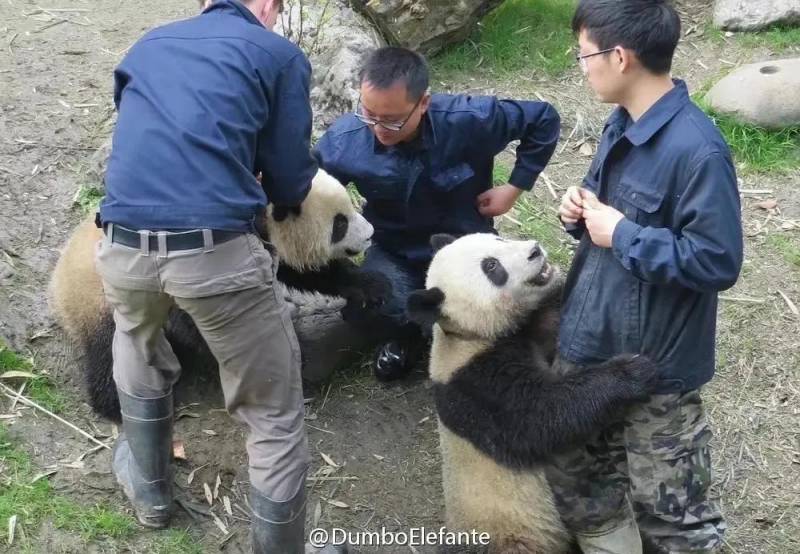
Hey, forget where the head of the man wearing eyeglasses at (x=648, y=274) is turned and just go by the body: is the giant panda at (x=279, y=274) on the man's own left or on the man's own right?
on the man's own right

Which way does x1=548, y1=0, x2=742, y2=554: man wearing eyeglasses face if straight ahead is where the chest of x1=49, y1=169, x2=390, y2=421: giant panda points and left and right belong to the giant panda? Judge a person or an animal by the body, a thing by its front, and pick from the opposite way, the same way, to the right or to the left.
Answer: the opposite way

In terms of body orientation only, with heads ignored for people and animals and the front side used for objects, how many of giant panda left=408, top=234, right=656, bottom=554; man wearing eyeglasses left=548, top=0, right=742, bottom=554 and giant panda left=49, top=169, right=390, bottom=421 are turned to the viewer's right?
2

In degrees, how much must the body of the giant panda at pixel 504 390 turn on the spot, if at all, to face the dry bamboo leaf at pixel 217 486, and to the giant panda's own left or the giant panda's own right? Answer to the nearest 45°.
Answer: approximately 180°

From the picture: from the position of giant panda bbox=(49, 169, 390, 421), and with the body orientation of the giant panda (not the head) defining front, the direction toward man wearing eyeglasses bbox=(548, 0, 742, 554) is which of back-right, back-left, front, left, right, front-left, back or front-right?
front-right

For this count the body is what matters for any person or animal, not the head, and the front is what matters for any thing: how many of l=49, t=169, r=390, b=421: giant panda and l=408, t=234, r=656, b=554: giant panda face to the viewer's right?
2

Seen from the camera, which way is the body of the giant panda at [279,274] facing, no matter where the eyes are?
to the viewer's right

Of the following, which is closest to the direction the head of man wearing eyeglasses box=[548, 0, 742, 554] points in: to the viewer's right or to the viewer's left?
to the viewer's left

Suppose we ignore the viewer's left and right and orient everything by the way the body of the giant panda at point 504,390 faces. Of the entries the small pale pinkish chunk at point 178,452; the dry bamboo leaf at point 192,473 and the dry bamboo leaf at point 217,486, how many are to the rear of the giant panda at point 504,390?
3

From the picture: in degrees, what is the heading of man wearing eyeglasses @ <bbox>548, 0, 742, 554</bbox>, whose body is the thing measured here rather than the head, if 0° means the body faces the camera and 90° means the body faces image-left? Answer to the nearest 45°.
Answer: approximately 45°

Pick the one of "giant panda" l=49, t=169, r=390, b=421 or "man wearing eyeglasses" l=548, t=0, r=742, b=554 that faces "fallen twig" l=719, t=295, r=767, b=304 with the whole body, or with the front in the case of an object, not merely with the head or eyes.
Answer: the giant panda

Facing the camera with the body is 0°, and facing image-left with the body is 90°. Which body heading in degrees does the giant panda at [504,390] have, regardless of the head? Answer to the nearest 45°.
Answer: approximately 270°

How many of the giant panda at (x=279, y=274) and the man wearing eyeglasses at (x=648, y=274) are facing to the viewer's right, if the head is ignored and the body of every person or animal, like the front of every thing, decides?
1

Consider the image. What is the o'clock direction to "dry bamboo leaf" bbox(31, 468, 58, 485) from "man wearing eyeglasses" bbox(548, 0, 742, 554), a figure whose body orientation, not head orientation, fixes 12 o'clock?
The dry bamboo leaf is roughly at 1 o'clock from the man wearing eyeglasses.

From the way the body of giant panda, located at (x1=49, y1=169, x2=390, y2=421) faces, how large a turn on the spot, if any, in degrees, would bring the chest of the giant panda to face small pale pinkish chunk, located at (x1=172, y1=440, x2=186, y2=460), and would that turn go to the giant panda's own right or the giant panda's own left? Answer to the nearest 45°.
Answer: approximately 135° to the giant panda's own right

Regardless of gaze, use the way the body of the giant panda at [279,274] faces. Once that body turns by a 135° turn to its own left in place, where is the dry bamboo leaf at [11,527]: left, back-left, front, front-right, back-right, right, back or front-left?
left
